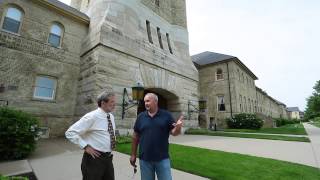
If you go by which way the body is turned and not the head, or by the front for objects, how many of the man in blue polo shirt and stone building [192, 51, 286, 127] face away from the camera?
0

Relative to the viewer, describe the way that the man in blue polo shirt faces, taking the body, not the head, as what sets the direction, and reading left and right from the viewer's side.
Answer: facing the viewer

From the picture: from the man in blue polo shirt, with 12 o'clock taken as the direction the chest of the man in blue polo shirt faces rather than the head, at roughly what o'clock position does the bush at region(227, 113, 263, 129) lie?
The bush is roughly at 7 o'clock from the man in blue polo shirt.

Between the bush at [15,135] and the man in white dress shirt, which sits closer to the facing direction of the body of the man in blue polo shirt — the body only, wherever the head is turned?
the man in white dress shirt

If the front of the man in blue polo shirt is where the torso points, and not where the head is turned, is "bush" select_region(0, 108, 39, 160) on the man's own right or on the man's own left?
on the man's own right

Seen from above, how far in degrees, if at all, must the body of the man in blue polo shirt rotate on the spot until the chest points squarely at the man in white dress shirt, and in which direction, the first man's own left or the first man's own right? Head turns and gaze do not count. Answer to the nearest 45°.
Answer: approximately 90° to the first man's own right

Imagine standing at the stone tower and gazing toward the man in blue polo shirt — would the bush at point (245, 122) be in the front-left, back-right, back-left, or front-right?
back-left

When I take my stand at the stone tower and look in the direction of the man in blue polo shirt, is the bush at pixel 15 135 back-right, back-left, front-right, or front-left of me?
front-right

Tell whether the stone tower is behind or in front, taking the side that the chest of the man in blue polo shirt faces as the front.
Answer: behind

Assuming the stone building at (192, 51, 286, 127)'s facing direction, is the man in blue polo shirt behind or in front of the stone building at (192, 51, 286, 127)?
in front

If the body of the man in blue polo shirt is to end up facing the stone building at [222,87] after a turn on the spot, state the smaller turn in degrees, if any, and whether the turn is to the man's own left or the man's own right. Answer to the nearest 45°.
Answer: approximately 180°

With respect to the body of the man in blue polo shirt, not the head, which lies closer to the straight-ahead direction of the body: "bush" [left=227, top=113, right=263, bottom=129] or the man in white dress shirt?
the man in white dress shirt
